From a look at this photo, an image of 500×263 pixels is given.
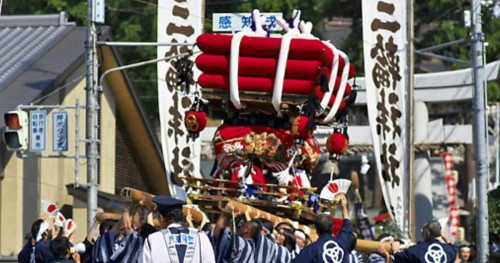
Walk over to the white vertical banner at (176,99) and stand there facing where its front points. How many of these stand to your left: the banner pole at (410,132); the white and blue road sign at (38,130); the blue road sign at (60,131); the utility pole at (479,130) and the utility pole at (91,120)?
2

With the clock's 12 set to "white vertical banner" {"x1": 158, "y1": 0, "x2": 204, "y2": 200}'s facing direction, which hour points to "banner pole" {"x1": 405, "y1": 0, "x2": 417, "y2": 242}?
The banner pole is roughly at 9 o'clock from the white vertical banner.

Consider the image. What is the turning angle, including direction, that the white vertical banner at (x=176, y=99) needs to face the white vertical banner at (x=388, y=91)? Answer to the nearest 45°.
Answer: approximately 90° to its left

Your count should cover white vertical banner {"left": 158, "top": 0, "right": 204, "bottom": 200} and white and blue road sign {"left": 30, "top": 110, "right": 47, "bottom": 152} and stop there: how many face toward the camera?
2

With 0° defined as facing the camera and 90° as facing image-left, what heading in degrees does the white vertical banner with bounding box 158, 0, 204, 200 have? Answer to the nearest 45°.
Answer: approximately 0°
